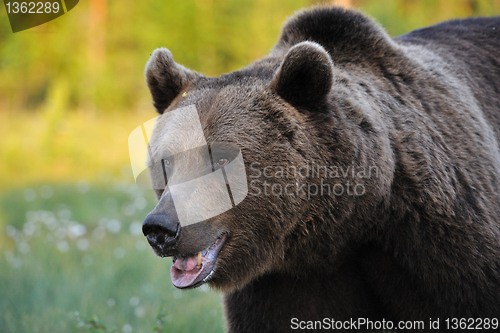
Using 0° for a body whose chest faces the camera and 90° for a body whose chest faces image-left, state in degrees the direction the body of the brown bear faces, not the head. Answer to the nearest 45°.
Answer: approximately 45°
